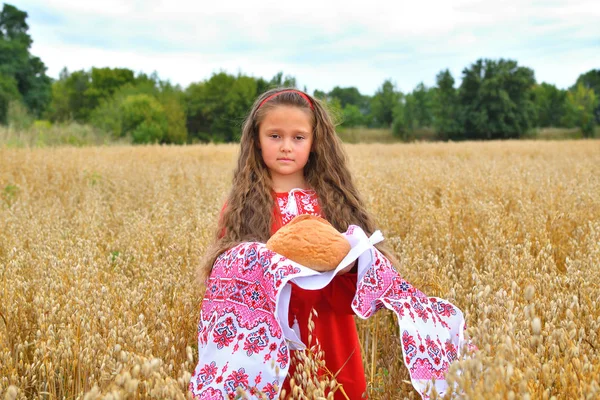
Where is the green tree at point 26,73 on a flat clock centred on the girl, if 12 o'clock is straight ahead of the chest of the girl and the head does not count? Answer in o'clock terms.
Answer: The green tree is roughly at 5 o'clock from the girl.

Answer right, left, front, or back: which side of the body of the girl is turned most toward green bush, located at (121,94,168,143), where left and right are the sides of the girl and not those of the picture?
back

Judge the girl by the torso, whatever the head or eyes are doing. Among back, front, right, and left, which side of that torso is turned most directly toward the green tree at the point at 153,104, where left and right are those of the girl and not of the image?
back

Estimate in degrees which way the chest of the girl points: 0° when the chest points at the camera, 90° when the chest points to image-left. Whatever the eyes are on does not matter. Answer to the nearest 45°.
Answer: approximately 0°

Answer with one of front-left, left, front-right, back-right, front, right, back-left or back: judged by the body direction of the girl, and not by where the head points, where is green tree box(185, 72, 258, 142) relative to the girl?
back

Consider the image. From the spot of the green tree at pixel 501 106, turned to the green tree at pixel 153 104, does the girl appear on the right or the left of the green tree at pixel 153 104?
left
